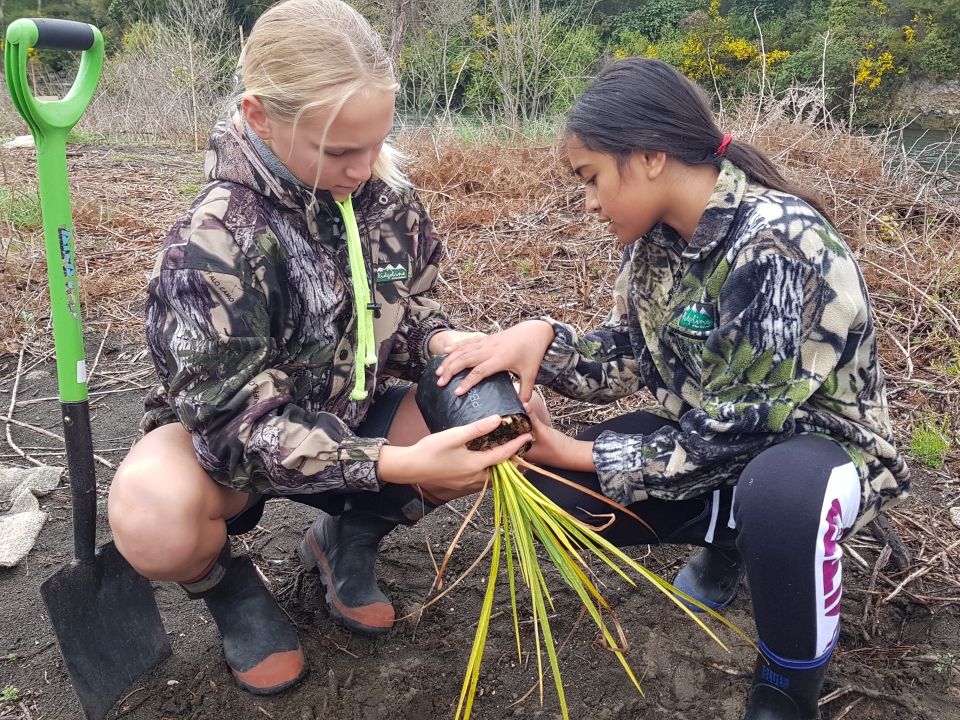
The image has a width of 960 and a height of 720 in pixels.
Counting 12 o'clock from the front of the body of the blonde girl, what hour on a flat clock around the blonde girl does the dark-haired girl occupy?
The dark-haired girl is roughly at 11 o'clock from the blonde girl.

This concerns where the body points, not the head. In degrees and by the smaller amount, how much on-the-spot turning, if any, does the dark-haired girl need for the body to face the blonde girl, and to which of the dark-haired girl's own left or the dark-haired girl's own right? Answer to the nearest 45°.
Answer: approximately 45° to the dark-haired girl's own right

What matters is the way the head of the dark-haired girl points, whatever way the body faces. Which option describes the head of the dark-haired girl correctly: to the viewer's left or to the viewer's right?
to the viewer's left

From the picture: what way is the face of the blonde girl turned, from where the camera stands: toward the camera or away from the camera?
toward the camera

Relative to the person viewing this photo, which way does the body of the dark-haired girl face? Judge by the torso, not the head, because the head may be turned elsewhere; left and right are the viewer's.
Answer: facing the viewer and to the left of the viewer

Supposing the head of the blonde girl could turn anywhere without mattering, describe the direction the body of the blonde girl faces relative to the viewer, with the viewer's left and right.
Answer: facing the viewer and to the right of the viewer

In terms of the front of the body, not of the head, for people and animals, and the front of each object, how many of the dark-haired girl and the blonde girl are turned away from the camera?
0
